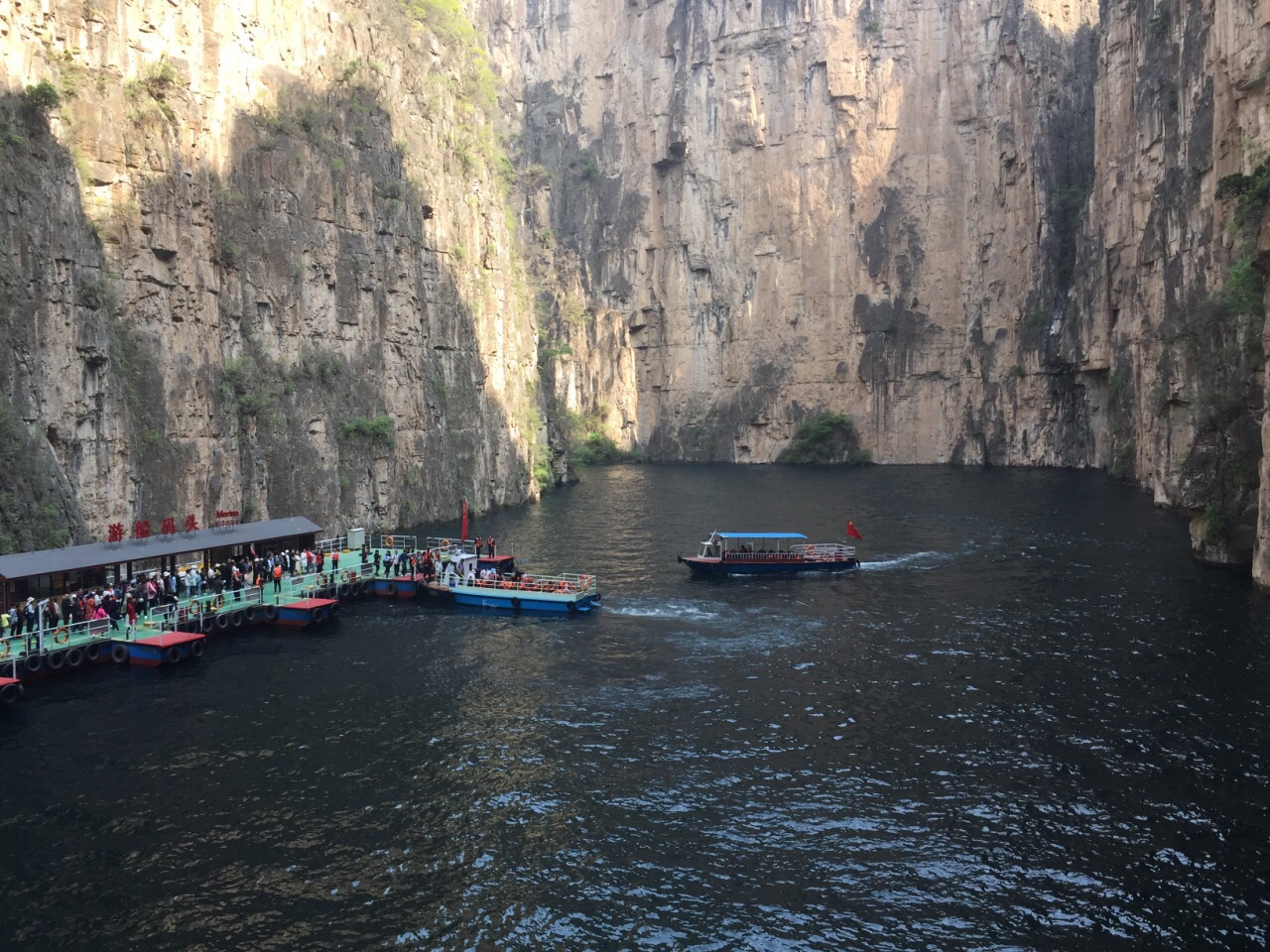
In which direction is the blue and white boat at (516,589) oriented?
to the viewer's left
